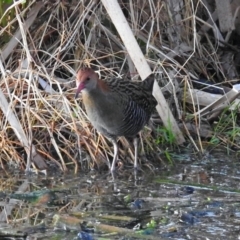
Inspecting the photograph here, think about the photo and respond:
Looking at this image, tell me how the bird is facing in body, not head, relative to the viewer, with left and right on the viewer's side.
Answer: facing the viewer and to the left of the viewer
